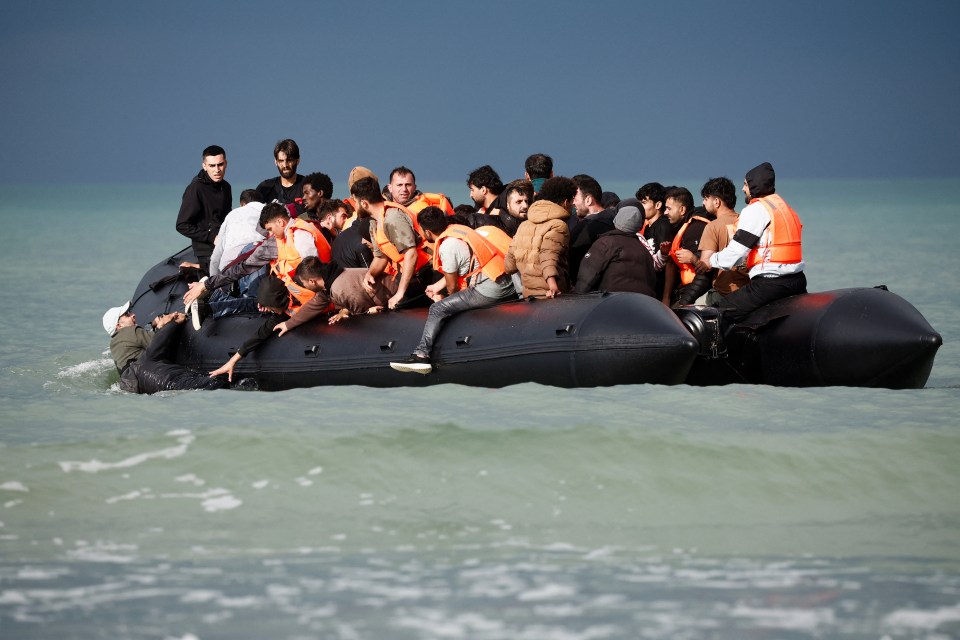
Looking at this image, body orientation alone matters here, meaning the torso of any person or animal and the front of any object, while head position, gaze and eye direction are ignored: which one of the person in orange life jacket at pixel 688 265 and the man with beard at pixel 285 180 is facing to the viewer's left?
the person in orange life jacket

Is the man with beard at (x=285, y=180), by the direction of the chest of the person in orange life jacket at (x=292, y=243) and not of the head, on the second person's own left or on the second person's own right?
on the second person's own right

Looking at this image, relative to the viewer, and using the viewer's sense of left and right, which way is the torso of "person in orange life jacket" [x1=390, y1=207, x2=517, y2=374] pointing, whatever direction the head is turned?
facing to the left of the viewer

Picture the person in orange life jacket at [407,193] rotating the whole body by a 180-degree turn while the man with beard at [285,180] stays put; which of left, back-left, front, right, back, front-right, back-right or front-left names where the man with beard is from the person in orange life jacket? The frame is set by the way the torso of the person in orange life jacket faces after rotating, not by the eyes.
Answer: left

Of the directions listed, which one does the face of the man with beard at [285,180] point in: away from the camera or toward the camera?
toward the camera

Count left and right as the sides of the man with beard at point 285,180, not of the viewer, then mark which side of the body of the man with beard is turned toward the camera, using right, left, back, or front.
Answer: front

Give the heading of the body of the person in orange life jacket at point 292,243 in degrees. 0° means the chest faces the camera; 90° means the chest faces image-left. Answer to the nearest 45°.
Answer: approximately 90°

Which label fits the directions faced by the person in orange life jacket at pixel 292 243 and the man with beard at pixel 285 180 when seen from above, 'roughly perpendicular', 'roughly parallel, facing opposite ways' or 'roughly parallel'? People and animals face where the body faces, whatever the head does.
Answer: roughly perpendicular

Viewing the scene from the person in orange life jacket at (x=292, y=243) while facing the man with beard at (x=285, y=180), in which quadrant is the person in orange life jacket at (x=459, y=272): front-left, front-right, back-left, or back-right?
back-right

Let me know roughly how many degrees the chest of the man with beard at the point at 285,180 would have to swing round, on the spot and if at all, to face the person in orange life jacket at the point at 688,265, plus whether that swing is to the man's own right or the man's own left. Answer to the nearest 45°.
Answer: approximately 45° to the man's own left

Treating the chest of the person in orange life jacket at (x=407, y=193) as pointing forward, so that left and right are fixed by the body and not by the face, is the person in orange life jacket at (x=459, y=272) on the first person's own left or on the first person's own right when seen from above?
on the first person's own left

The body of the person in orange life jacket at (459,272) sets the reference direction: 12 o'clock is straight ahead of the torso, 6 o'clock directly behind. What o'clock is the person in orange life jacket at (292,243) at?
the person in orange life jacket at (292,243) is roughly at 1 o'clock from the person in orange life jacket at (459,272).

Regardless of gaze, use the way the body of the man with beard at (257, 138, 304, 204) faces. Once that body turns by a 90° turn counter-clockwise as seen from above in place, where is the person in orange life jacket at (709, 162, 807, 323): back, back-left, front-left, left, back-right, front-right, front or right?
front-right

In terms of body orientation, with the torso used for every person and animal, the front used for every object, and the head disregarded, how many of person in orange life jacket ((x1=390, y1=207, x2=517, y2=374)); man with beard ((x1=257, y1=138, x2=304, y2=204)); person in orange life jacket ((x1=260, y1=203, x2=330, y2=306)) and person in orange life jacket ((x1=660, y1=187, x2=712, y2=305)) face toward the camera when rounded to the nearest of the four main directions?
1

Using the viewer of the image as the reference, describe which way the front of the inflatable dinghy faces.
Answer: facing away from the viewer and to the left of the viewer

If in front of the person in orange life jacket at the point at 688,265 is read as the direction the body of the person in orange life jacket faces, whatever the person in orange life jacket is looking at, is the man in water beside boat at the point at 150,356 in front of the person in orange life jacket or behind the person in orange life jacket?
in front

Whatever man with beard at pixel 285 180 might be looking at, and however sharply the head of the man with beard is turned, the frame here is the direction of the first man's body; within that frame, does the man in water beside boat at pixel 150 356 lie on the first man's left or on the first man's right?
on the first man's right
